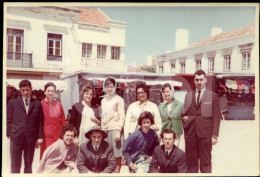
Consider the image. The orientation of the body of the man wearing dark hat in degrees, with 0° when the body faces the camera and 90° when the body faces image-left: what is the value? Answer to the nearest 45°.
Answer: approximately 0°

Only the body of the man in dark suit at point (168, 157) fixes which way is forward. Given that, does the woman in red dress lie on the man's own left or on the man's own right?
on the man's own right

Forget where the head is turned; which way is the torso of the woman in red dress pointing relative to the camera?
toward the camera

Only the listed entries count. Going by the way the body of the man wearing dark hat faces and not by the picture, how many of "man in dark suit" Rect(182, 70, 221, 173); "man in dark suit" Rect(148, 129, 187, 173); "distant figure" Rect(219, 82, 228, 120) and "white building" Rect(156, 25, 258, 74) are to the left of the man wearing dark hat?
4

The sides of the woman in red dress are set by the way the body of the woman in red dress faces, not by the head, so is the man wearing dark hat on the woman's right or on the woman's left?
on the woman's left

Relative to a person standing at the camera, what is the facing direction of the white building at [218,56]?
facing the viewer and to the left of the viewer

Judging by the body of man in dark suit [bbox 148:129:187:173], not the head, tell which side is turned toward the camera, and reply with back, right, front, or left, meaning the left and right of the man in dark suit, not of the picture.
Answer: front

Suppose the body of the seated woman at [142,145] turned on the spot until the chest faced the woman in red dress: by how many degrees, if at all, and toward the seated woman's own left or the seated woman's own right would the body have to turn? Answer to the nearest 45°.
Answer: approximately 135° to the seated woman's own right

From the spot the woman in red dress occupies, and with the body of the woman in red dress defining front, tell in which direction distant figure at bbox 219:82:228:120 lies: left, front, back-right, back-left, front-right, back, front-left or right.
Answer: left

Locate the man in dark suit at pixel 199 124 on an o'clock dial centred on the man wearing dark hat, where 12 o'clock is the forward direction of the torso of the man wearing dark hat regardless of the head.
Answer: The man in dark suit is roughly at 9 o'clock from the man wearing dark hat.
